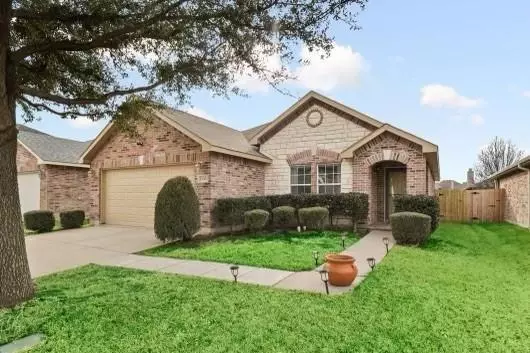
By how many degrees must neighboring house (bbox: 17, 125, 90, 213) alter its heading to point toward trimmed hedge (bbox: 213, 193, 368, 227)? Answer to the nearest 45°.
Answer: approximately 90° to its left

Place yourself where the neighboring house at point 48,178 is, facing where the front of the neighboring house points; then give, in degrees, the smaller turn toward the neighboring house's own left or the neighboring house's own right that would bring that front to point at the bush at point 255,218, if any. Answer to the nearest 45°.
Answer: approximately 90° to the neighboring house's own left

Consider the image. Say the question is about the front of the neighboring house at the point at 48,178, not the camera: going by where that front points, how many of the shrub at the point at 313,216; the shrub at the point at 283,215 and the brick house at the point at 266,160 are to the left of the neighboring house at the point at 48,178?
3

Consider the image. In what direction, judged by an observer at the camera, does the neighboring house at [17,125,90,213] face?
facing the viewer and to the left of the viewer

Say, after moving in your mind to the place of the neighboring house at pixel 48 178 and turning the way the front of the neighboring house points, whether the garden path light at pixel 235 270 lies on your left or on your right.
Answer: on your left

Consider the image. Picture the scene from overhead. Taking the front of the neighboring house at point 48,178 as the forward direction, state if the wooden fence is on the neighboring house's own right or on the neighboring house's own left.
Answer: on the neighboring house's own left

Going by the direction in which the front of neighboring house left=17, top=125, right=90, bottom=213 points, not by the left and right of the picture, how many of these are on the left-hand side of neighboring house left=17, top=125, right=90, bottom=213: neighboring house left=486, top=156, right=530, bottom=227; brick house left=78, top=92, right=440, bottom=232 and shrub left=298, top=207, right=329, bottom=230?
3

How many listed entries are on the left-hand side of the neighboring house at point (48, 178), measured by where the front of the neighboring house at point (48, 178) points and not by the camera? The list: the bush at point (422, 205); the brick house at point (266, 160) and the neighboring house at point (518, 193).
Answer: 3

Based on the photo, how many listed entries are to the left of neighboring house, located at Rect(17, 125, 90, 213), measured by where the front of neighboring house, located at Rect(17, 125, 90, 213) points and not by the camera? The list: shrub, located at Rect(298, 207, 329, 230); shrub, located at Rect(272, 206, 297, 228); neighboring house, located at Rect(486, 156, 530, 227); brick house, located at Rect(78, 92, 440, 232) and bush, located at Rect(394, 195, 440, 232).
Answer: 5

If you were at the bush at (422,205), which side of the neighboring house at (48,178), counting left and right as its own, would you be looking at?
left

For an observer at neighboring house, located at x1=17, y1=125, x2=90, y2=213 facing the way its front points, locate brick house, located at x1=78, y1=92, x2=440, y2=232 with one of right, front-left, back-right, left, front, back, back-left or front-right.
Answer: left

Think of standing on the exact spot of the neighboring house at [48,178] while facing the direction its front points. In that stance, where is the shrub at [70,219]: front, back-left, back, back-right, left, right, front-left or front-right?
front-left

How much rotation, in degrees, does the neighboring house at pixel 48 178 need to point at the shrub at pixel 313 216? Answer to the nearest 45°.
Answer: approximately 90° to its left
